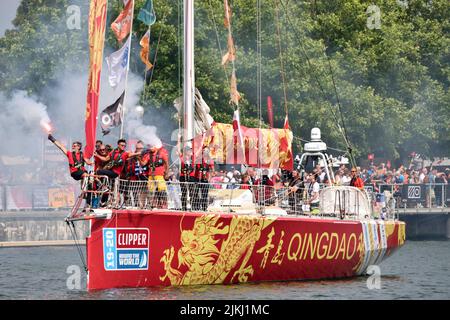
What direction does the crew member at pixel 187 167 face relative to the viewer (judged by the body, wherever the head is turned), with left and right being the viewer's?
facing the viewer

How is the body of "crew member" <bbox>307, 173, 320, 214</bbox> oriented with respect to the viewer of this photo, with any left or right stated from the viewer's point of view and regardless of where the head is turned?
facing the viewer and to the left of the viewer
